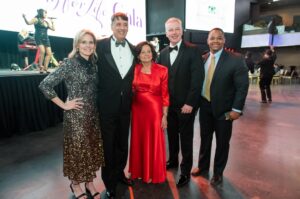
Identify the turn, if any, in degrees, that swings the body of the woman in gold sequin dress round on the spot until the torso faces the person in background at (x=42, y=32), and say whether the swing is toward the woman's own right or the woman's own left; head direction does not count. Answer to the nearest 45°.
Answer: approximately 135° to the woman's own left

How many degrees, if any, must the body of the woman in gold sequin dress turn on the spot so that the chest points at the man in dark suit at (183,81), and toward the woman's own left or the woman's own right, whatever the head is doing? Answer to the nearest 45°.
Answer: approximately 45° to the woman's own left

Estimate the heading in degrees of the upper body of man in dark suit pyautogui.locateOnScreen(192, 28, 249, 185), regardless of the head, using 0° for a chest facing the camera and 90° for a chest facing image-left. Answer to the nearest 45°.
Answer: approximately 45°

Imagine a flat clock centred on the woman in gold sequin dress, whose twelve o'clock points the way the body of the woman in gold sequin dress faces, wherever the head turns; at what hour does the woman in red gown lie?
The woman in red gown is roughly at 10 o'clock from the woman in gold sequin dress.

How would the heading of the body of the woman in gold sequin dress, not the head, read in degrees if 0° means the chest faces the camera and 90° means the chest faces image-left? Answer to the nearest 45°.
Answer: approximately 315°

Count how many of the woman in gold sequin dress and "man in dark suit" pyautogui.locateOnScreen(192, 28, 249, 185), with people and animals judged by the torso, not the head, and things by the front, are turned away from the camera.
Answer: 0

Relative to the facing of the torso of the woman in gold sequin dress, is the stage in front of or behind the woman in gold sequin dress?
behind

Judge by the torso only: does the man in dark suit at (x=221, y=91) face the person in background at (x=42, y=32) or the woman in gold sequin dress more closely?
the woman in gold sequin dress

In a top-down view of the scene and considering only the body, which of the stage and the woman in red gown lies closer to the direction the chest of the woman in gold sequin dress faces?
the woman in red gown
